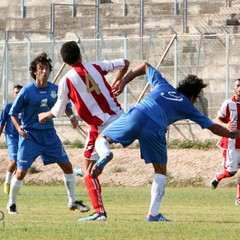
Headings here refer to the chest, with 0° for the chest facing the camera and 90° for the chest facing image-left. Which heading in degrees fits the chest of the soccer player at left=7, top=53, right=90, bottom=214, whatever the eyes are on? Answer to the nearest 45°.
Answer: approximately 315°

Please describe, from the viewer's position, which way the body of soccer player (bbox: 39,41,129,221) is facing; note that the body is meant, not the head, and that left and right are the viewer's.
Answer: facing away from the viewer and to the left of the viewer

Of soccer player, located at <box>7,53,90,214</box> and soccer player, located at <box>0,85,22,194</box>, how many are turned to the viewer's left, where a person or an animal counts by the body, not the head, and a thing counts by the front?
0

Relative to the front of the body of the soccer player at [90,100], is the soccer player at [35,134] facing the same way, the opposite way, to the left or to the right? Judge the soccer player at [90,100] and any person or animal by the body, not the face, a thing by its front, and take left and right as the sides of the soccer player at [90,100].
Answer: the opposite way

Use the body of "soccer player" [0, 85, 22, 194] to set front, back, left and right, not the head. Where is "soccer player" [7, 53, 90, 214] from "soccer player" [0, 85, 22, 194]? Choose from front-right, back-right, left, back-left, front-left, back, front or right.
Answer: front-right

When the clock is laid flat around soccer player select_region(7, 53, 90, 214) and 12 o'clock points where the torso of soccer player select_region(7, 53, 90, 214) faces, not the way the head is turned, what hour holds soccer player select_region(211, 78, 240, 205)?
soccer player select_region(211, 78, 240, 205) is roughly at 9 o'clock from soccer player select_region(7, 53, 90, 214).

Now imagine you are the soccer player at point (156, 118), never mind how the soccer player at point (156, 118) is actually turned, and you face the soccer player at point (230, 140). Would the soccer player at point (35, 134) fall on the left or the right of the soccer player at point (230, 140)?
left
